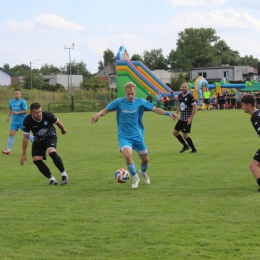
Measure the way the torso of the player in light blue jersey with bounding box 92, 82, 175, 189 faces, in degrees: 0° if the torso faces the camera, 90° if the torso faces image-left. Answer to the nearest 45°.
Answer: approximately 0°

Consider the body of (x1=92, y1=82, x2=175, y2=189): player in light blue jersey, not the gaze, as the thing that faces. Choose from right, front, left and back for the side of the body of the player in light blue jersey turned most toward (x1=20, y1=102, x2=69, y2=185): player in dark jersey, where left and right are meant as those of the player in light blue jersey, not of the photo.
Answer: right

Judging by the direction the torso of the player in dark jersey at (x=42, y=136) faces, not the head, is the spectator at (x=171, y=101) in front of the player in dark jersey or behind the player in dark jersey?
behind

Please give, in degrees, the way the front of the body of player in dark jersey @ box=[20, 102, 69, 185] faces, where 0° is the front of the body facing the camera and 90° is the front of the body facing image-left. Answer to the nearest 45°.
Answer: approximately 0°

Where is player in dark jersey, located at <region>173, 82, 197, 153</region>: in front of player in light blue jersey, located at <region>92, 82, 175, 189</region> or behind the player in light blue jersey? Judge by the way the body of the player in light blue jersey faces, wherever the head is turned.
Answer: behind

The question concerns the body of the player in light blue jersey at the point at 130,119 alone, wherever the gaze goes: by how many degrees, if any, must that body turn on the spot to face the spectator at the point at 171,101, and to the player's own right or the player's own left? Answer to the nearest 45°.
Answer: approximately 180°

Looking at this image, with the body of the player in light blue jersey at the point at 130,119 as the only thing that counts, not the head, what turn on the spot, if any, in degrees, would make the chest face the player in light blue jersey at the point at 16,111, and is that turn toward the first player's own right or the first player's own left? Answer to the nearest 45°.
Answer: approximately 135° to the first player's own right

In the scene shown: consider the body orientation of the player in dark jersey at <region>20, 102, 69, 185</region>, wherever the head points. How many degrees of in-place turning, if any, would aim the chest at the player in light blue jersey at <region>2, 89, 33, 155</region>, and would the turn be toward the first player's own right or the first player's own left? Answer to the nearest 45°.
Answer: approximately 180°
